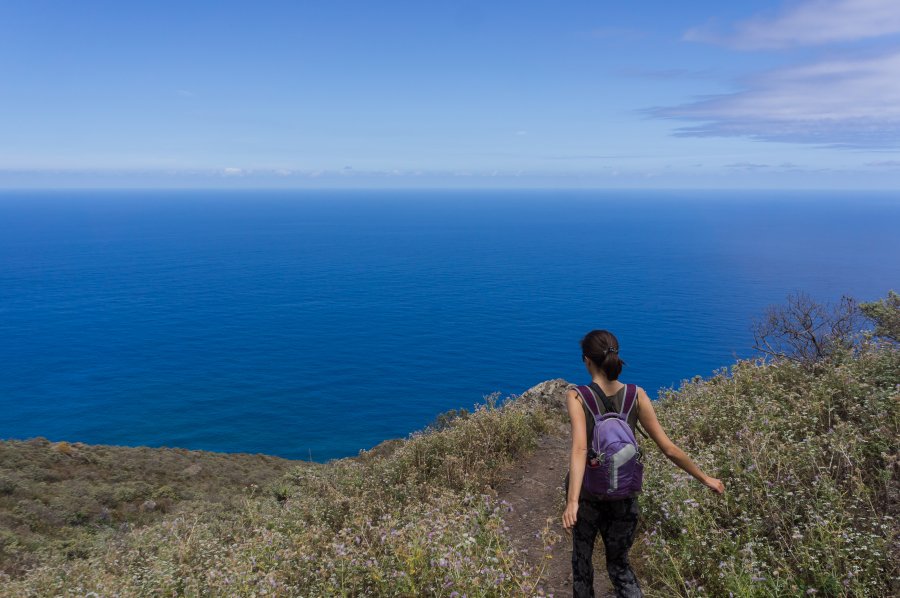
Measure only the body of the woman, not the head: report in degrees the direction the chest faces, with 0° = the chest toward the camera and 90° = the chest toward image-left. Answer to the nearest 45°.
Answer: approximately 180°
